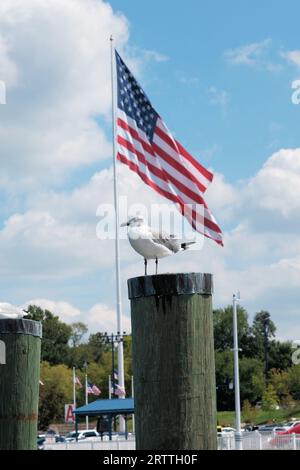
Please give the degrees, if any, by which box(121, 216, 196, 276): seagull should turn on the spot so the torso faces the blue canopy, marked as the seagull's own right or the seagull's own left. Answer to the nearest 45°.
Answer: approximately 90° to the seagull's own right

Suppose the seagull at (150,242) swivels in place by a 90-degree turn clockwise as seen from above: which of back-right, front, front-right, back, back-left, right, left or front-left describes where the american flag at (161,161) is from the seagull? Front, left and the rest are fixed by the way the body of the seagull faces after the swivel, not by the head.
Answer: front

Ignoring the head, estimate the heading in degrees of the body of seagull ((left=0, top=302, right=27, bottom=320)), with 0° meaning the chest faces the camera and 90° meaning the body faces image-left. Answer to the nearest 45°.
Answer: approximately 90°

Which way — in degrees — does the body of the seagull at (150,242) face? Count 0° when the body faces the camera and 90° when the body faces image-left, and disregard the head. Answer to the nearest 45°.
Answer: approximately 90°

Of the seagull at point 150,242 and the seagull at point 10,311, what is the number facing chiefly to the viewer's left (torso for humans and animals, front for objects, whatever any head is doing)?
2
